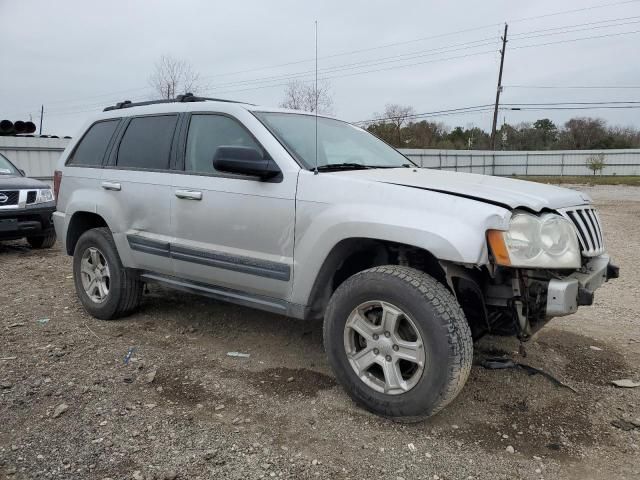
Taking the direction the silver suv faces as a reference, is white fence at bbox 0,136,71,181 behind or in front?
behind

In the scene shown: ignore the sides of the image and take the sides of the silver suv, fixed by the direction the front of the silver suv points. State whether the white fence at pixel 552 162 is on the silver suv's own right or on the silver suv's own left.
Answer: on the silver suv's own left

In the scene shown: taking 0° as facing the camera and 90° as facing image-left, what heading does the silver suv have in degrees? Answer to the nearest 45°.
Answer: approximately 315°
